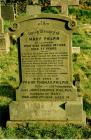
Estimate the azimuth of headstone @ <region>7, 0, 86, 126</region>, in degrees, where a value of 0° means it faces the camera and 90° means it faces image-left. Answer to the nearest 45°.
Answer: approximately 0°

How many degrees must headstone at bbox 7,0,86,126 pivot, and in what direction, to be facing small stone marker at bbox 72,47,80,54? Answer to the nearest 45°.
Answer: approximately 180°
